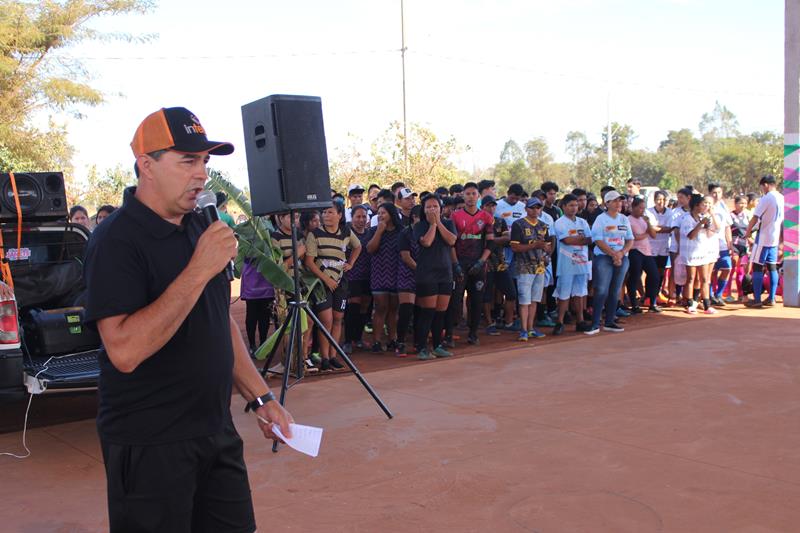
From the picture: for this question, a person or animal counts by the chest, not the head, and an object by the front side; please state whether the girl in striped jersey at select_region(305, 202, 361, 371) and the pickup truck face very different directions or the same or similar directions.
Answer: very different directions

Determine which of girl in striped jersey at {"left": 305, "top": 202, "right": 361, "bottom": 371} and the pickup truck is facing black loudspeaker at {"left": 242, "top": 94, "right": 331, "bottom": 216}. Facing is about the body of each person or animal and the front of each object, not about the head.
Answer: the girl in striped jersey

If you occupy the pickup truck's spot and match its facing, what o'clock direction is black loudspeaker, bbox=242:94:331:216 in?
The black loudspeaker is roughly at 4 o'clock from the pickup truck.

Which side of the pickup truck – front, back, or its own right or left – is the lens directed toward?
back

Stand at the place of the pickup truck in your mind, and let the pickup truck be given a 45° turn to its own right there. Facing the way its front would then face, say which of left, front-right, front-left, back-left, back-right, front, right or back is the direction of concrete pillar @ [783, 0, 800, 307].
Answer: front-right
